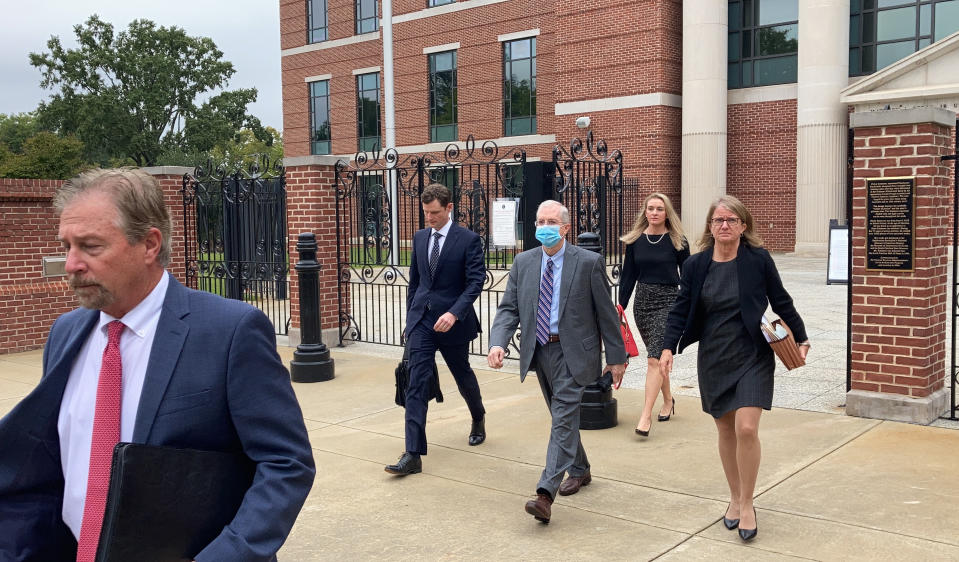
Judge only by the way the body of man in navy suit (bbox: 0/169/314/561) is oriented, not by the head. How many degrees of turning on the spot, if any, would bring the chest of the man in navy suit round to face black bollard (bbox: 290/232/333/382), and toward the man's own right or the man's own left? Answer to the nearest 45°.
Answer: approximately 135° to the man's own right

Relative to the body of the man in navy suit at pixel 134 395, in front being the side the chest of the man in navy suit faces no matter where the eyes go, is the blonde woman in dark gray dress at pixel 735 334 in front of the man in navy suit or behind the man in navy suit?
behind

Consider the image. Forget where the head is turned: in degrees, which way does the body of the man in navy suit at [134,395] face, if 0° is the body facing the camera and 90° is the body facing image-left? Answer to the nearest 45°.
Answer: approximately 45°

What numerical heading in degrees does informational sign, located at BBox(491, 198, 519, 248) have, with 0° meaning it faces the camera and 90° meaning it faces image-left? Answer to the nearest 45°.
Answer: approximately 0°

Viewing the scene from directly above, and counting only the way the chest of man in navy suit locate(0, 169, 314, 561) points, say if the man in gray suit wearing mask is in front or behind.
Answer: behind

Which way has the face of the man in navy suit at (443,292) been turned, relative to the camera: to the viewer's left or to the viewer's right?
to the viewer's left

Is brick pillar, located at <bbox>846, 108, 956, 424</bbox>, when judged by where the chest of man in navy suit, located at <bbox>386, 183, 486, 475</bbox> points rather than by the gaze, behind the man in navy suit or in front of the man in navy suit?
behind

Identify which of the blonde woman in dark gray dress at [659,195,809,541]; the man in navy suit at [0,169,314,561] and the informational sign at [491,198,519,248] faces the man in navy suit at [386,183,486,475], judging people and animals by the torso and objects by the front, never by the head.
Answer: the informational sign

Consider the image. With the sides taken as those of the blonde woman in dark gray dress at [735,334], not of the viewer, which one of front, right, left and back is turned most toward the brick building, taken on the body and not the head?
back

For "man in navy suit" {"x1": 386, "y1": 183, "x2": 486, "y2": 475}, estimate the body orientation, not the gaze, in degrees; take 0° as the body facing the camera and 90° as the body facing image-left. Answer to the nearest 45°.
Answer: approximately 45°
